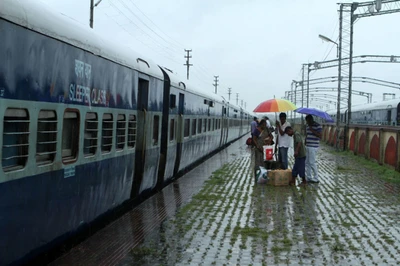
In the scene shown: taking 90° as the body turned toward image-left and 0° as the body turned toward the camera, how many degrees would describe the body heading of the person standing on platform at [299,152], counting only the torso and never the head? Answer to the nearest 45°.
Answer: approximately 90°

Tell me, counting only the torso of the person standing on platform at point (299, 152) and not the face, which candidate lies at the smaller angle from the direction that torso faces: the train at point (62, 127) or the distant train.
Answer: the train

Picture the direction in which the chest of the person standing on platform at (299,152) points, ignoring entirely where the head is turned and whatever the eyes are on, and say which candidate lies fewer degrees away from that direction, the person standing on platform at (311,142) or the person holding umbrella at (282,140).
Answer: the person holding umbrella

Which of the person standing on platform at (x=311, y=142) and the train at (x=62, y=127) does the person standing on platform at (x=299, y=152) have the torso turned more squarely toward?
the train

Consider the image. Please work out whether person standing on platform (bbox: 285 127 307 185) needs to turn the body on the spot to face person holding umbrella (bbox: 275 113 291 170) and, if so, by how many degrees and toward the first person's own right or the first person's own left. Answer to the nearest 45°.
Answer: approximately 45° to the first person's own right

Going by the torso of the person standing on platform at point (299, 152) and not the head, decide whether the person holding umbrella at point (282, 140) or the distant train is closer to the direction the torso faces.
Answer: the person holding umbrella

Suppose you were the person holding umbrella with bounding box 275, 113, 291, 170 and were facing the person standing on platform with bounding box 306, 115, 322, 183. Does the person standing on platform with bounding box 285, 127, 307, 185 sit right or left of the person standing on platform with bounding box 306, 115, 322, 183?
right
